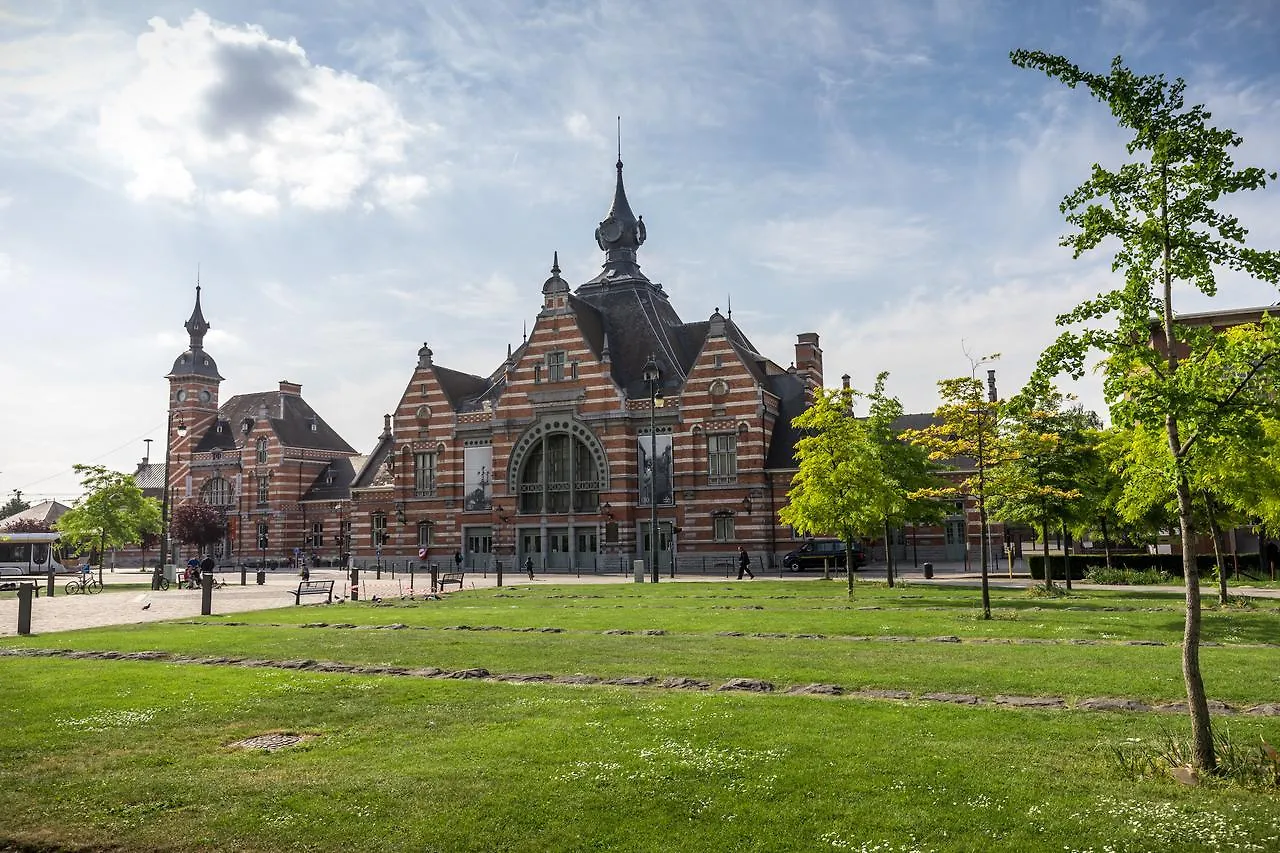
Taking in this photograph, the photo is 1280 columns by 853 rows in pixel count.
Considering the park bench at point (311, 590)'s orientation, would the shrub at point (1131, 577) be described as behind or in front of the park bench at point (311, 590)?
behind
